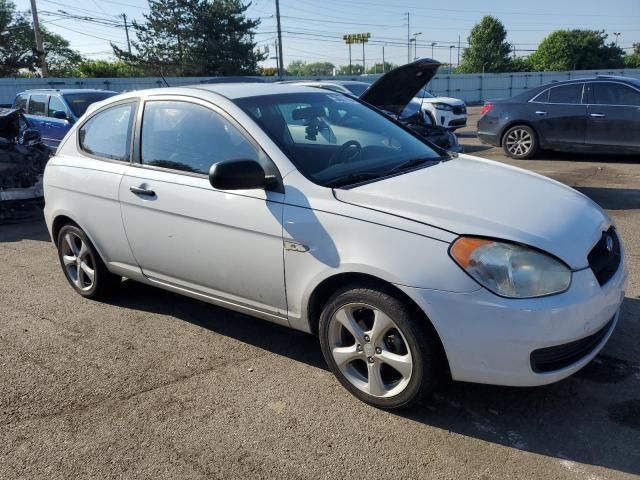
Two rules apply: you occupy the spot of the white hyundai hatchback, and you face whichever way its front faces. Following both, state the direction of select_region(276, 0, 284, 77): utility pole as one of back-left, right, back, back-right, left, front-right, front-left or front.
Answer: back-left

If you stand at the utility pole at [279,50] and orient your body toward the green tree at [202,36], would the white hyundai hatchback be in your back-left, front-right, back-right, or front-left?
back-left

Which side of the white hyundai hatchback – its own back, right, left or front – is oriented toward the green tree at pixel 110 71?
back

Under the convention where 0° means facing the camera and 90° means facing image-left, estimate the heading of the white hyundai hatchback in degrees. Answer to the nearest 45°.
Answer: approximately 315°

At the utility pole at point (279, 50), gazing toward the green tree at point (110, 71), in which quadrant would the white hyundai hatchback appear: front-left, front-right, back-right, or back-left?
back-left

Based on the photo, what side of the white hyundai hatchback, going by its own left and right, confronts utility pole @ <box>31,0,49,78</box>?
back

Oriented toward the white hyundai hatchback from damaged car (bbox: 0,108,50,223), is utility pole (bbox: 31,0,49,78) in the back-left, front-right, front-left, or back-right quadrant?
back-left

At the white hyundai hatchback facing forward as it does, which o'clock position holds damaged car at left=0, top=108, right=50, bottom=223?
The damaged car is roughly at 6 o'clock from the white hyundai hatchback.
